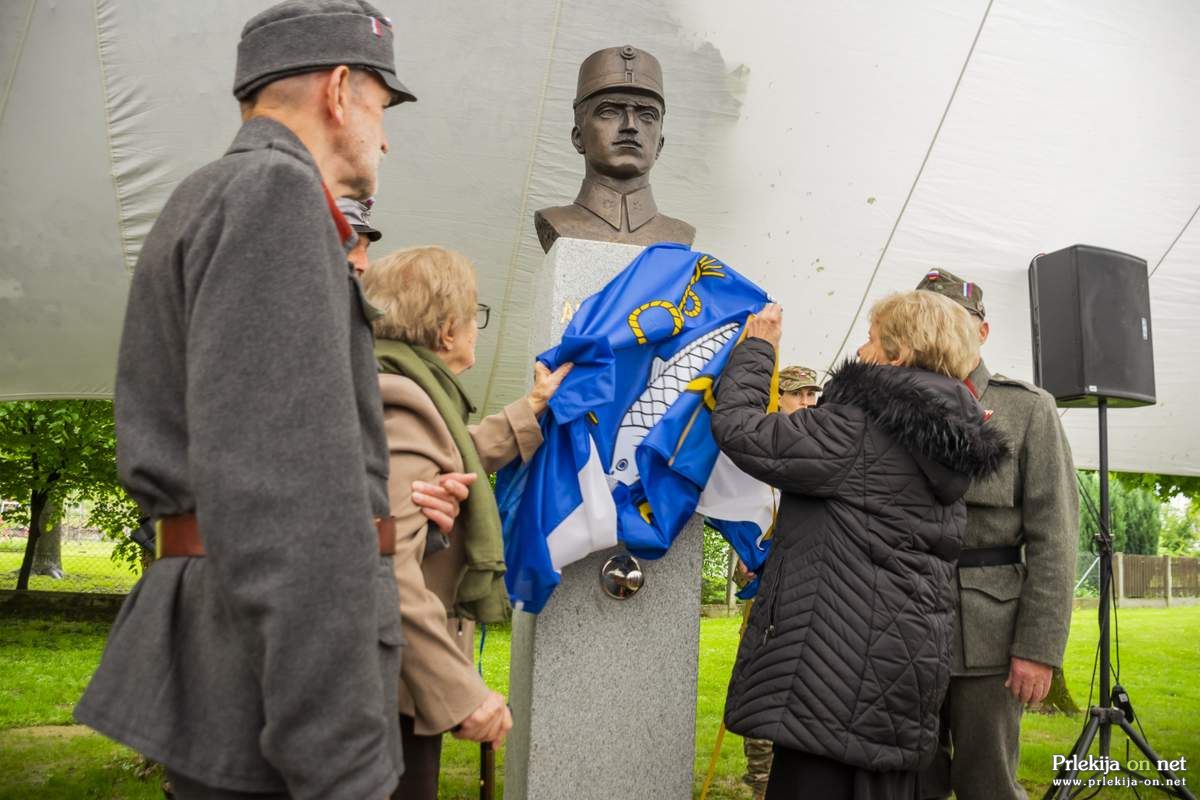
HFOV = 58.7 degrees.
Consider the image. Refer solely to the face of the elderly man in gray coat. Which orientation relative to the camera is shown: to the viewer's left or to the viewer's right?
to the viewer's right

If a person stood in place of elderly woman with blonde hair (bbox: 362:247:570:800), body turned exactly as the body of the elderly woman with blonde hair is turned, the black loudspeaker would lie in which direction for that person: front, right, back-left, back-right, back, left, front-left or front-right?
front-left

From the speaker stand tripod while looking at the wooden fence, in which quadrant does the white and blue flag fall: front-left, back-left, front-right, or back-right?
back-left

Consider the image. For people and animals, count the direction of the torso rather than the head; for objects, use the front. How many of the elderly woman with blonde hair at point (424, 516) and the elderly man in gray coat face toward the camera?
0

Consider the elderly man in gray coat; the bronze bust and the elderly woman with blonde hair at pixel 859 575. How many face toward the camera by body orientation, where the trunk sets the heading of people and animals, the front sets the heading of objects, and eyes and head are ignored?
1

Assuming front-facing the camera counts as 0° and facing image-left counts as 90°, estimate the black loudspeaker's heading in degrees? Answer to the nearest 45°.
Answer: approximately 315°

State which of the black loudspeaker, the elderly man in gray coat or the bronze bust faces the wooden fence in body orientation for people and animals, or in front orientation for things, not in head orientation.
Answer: the elderly man in gray coat

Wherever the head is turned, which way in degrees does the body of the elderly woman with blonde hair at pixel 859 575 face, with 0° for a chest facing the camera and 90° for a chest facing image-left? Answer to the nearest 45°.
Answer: approximately 135°

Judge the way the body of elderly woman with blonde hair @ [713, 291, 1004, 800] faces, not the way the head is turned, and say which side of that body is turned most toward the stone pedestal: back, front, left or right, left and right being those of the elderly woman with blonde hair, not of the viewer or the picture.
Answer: front

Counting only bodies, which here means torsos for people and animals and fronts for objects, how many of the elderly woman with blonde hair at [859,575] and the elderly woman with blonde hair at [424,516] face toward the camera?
0

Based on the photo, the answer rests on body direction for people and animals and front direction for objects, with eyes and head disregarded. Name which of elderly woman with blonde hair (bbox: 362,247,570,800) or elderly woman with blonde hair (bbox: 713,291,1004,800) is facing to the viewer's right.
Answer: elderly woman with blonde hair (bbox: 362,247,570,800)

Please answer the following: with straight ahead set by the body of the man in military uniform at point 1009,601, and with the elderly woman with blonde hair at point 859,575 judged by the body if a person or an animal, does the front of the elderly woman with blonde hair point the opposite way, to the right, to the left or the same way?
to the right

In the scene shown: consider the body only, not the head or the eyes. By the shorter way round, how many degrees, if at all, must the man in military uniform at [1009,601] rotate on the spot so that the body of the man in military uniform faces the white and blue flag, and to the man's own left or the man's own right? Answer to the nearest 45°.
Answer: approximately 45° to the man's own right

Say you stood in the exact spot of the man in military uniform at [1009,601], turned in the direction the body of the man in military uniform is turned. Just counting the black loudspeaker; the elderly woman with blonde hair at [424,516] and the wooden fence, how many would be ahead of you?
1

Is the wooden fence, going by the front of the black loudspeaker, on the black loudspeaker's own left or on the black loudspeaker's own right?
on the black loudspeaker's own left

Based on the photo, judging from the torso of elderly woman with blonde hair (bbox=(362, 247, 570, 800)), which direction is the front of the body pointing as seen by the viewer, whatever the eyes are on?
to the viewer's right

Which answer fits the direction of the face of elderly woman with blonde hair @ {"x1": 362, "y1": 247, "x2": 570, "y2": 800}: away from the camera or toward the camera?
away from the camera

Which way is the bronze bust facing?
toward the camera

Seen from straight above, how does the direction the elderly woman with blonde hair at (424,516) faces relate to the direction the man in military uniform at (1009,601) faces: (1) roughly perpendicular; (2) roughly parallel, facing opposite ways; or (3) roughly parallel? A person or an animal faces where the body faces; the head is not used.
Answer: roughly parallel, facing opposite ways

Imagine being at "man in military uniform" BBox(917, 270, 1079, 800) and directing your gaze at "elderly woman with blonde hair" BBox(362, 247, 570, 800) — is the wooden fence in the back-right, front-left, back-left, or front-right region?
back-right
